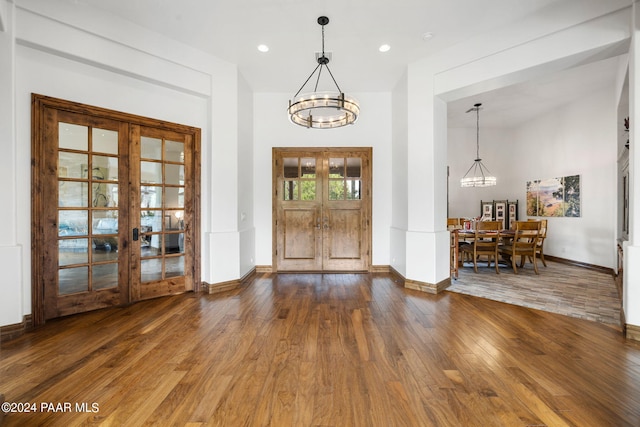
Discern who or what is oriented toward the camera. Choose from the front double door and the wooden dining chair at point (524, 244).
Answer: the front double door

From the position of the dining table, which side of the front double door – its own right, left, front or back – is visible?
left

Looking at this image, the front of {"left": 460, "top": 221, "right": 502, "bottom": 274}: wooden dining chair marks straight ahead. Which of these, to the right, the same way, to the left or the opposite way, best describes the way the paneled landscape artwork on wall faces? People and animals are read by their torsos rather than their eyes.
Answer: to the left

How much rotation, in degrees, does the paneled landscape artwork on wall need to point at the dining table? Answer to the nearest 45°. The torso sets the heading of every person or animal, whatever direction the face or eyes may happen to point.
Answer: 0° — it already faces it

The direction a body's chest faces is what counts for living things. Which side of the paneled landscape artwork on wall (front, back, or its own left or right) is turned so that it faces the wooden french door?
front

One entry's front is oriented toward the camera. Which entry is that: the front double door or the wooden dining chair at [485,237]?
the front double door

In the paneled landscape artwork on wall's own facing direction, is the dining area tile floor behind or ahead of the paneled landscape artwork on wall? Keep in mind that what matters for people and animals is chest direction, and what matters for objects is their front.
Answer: ahead

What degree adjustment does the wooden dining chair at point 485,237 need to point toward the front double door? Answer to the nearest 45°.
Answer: approximately 90° to its left

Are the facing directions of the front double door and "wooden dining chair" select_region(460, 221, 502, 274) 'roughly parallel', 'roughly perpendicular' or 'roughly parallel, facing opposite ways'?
roughly parallel, facing opposite ways

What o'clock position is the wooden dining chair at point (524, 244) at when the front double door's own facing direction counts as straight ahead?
The wooden dining chair is roughly at 9 o'clock from the front double door.

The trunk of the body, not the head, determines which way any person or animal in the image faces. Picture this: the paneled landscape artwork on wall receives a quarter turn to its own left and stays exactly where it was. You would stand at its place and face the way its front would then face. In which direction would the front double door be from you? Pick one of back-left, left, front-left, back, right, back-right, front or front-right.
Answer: right

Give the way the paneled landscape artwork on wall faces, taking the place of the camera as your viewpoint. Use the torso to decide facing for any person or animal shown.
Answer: facing the viewer and to the left of the viewer

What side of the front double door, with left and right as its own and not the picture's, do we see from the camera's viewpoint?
front

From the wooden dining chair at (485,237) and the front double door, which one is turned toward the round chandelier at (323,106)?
the front double door

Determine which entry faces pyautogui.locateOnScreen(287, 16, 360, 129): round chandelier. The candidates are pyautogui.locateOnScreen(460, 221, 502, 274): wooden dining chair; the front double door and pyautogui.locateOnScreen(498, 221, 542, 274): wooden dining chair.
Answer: the front double door

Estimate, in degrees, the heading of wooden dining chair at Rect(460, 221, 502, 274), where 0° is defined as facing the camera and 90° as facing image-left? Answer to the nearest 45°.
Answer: approximately 135°

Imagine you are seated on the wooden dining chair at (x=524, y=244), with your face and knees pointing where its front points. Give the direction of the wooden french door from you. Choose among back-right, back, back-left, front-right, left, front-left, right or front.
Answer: left

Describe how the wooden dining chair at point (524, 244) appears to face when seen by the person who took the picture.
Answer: facing away from the viewer and to the left of the viewer

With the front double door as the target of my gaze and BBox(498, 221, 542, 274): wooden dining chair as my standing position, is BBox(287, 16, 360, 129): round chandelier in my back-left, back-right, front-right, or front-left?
front-left

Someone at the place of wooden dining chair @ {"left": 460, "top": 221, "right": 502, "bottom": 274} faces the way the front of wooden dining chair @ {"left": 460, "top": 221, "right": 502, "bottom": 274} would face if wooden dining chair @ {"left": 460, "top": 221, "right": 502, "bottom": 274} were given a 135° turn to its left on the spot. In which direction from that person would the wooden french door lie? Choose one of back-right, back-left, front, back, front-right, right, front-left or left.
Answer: front-right
